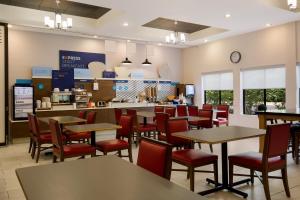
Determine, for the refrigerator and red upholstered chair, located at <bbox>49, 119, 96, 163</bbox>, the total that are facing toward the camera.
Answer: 1

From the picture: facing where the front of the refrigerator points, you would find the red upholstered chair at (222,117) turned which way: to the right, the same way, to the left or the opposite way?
to the right

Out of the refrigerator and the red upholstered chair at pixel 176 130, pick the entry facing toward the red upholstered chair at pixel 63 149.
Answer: the refrigerator

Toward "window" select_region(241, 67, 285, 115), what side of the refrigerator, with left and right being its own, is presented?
left

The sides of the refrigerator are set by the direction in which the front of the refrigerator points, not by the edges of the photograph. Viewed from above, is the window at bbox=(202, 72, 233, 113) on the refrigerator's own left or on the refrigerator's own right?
on the refrigerator's own left
